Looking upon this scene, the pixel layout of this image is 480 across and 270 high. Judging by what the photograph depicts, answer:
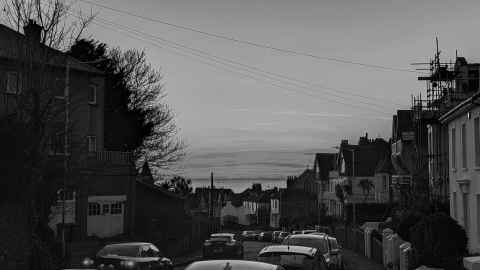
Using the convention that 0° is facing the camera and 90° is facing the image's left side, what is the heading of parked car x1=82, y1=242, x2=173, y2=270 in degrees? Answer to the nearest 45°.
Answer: approximately 0°

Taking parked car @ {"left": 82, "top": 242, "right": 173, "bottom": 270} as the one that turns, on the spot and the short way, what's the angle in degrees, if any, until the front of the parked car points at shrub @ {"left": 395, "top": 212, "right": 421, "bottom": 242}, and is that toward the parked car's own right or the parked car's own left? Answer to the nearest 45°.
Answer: approximately 135° to the parked car's own left

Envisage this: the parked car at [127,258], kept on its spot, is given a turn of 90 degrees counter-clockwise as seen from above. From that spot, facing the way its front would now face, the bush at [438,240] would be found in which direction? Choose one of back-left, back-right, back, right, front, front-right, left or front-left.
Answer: front

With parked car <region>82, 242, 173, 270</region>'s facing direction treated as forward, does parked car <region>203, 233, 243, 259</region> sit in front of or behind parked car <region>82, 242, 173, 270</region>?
behind

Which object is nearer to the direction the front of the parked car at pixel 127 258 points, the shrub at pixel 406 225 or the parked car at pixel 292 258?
the parked car
